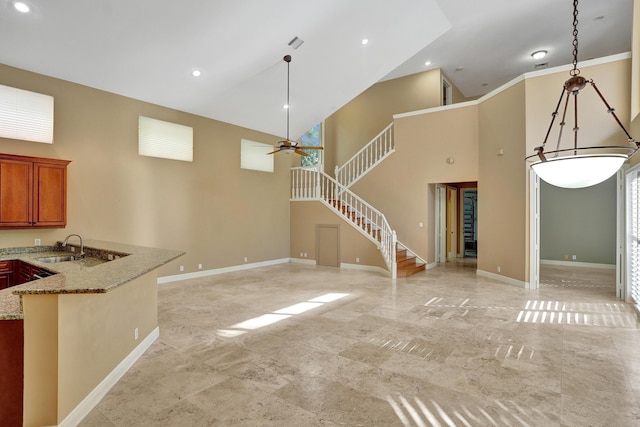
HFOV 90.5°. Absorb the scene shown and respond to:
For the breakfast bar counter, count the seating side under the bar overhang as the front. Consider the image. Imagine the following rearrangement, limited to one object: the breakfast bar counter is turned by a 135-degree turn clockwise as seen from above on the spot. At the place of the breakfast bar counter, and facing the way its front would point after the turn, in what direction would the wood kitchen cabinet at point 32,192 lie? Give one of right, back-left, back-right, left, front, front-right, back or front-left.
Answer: right

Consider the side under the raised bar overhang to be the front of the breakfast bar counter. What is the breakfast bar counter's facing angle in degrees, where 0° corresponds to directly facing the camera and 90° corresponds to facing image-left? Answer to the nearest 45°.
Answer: approximately 315°

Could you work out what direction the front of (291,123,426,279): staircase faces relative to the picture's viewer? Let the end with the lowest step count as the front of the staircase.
facing the viewer and to the right of the viewer

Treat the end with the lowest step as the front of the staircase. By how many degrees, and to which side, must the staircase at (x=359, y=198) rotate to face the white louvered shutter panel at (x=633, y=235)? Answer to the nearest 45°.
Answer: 0° — it already faces it

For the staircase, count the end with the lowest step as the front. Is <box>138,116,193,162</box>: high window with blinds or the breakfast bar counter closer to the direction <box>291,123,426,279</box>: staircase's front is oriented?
the breakfast bar counter

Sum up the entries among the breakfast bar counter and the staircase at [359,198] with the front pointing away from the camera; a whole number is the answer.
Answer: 0

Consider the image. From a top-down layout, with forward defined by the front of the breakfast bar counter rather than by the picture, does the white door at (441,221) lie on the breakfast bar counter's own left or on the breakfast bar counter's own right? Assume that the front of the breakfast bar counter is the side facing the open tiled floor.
on the breakfast bar counter's own left

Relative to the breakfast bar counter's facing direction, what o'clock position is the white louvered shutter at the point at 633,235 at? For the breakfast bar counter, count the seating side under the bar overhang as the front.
The white louvered shutter is roughly at 11 o'clock from the breakfast bar counter.

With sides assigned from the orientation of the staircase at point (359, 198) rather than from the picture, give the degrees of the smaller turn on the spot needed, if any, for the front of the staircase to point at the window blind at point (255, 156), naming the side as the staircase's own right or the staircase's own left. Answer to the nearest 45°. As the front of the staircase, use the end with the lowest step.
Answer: approximately 135° to the staircase's own right

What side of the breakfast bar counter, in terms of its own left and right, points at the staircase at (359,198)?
left

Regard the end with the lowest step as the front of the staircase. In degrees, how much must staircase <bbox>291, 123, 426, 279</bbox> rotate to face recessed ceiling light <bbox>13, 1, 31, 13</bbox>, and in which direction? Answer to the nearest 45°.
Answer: approximately 90° to its right

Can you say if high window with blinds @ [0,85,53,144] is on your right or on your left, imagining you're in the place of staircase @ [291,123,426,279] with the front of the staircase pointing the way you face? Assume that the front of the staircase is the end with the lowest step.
on your right

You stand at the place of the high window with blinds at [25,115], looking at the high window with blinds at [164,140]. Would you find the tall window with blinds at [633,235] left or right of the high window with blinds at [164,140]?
right

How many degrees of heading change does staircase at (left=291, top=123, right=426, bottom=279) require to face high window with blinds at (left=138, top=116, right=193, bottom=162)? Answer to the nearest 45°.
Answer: approximately 90° to its right
